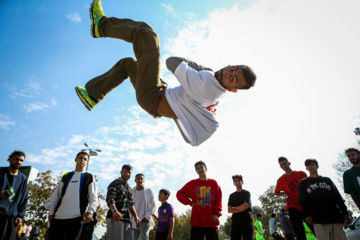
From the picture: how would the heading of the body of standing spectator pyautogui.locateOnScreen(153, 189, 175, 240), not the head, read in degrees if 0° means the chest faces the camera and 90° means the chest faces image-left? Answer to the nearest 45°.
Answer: approximately 45°

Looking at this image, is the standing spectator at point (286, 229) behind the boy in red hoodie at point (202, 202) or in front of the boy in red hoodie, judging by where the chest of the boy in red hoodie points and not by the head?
behind

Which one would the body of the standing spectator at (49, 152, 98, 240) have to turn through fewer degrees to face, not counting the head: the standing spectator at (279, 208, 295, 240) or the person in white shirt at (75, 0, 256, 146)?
the person in white shirt

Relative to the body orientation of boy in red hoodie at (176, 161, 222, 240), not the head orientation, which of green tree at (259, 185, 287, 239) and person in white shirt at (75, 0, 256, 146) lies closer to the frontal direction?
the person in white shirt

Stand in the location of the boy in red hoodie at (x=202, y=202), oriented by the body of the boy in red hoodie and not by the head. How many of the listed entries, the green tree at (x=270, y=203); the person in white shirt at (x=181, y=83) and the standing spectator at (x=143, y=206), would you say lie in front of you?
1

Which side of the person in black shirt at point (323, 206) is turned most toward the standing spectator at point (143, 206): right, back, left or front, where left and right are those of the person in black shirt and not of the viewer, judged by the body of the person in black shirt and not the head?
right

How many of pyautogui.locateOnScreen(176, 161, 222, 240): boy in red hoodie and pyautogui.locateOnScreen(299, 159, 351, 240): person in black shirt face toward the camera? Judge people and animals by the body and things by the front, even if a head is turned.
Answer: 2

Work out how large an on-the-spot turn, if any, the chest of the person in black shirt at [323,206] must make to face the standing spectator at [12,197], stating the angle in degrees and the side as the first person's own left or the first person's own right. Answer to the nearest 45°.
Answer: approximately 45° to the first person's own right
